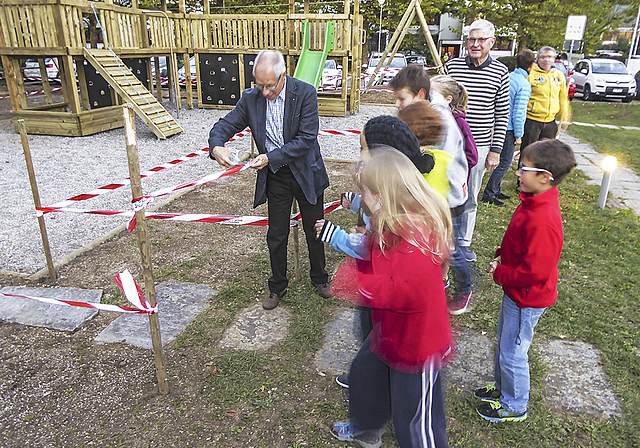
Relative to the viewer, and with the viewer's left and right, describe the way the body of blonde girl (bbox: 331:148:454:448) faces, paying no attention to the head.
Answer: facing to the left of the viewer

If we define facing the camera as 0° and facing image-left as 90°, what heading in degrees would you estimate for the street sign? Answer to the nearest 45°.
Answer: approximately 0°

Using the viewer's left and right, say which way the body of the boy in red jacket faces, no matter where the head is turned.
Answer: facing to the left of the viewer

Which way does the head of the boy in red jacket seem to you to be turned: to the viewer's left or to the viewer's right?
to the viewer's left

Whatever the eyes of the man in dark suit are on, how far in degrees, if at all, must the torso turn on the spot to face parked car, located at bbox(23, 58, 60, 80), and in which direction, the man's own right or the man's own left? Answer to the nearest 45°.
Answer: approximately 90° to the man's own right

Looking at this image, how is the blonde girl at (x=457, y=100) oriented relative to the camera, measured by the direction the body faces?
to the viewer's left

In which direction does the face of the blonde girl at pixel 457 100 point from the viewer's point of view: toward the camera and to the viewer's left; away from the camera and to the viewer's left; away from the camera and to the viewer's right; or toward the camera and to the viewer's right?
away from the camera and to the viewer's left

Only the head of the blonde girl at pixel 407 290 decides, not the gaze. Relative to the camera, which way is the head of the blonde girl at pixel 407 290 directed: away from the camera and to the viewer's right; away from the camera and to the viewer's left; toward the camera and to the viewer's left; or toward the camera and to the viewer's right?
away from the camera and to the viewer's left

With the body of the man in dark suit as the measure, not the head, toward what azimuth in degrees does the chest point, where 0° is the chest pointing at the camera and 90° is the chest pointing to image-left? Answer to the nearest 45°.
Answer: approximately 45°

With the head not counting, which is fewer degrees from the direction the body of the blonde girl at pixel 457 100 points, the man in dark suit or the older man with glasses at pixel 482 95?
the man in dark suit
